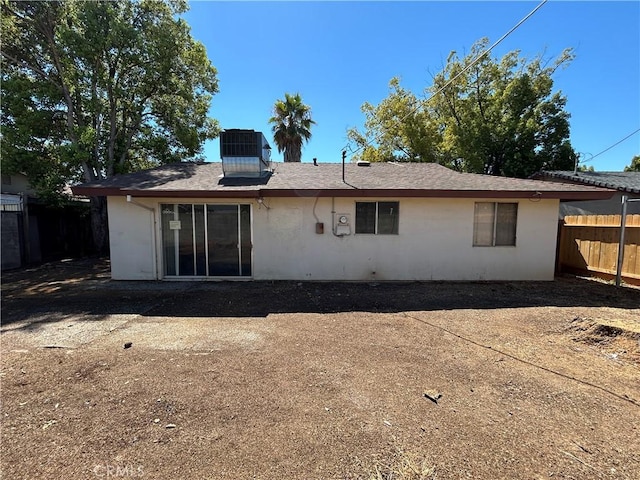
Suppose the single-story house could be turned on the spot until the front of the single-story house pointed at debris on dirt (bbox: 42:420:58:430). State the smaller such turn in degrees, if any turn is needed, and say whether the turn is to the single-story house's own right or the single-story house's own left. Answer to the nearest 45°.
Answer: approximately 180°

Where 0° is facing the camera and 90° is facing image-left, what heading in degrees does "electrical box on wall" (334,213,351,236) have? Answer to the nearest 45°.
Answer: approximately 0°

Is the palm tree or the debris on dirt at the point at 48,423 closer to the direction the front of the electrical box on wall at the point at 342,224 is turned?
the debris on dirt

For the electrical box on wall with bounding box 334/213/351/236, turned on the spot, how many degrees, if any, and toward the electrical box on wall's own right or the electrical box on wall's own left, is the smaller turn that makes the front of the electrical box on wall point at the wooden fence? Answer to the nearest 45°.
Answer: approximately 90° to the electrical box on wall's own left

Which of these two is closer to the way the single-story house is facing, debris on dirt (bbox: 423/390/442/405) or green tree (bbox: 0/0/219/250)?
the green tree

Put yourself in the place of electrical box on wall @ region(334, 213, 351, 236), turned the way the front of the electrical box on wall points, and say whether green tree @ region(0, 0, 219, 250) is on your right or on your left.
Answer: on your right

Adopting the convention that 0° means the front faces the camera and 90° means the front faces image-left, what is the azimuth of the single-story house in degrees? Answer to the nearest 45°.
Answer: approximately 180°

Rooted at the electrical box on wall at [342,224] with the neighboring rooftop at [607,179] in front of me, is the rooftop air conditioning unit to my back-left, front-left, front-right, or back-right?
back-left

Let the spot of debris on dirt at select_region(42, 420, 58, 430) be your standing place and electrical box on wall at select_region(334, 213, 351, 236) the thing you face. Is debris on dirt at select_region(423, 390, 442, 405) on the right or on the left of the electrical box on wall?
right
